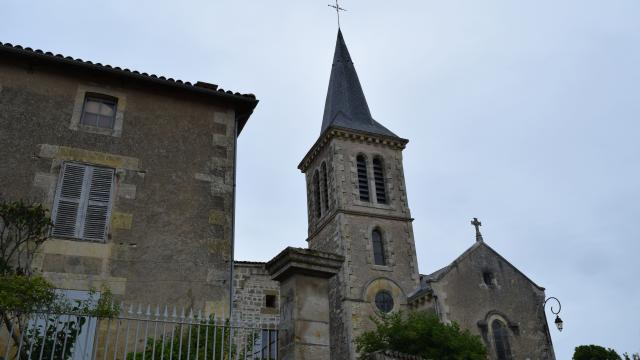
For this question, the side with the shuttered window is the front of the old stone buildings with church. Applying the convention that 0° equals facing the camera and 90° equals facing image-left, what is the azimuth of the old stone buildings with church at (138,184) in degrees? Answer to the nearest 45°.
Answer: approximately 0°
